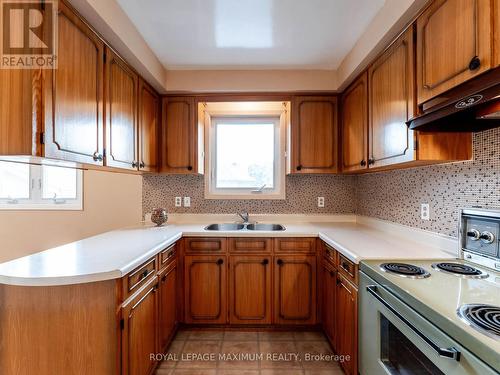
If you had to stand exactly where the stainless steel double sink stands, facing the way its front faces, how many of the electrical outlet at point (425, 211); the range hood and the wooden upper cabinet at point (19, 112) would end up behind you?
0

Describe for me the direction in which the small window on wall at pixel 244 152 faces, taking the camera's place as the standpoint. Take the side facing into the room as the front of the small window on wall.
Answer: facing the viewer

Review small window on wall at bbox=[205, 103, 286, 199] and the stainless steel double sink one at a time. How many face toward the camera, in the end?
2

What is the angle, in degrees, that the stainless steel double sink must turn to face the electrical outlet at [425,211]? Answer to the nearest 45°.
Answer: approximately 45° to its left

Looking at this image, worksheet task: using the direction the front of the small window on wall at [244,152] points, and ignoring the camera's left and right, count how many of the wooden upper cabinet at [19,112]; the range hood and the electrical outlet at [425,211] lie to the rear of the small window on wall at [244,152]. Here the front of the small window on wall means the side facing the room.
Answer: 0

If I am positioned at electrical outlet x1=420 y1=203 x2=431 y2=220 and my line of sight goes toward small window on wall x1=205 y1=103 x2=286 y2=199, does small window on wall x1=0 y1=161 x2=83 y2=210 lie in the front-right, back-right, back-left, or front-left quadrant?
front-left

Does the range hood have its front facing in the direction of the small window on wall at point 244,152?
no

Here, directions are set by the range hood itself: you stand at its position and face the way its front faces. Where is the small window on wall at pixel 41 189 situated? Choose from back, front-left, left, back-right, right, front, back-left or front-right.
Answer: front-right

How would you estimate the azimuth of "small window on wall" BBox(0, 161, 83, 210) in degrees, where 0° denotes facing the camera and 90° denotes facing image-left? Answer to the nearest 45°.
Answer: approximately 315°

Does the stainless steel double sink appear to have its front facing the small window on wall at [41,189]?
no

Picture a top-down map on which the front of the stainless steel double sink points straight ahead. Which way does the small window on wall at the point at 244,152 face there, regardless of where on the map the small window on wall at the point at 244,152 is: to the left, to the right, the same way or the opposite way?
the same way

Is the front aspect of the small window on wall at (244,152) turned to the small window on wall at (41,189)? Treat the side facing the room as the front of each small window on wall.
no

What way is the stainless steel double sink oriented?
toward the camera

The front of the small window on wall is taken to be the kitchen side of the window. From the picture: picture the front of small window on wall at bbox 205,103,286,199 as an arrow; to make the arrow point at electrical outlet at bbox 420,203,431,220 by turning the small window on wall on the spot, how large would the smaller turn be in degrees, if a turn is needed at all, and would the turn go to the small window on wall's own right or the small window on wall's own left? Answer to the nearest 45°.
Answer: approximately 45° to the small window on wall's own left
